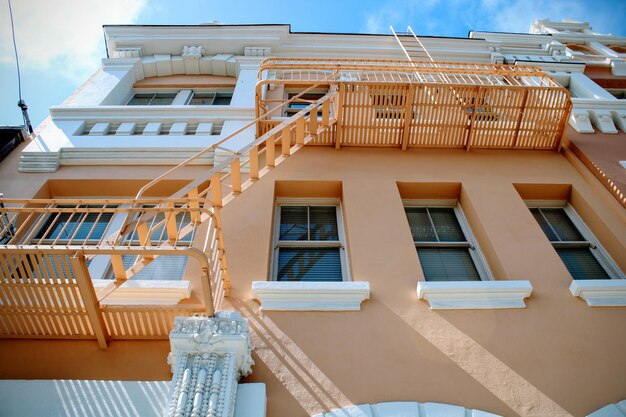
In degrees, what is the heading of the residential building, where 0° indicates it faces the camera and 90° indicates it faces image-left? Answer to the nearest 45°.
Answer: approximately 0°
